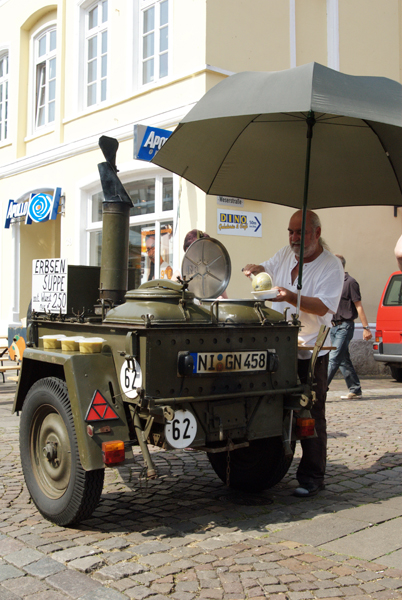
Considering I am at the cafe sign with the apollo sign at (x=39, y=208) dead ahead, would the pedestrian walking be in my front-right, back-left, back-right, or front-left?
back-left

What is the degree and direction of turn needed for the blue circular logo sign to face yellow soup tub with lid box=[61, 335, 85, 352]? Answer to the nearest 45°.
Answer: approximately 45° to its left

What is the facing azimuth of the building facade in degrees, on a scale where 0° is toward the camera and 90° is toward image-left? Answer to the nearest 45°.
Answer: approximately 45°

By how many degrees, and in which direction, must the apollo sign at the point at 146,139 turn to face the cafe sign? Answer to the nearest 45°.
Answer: approximately 45° to its left

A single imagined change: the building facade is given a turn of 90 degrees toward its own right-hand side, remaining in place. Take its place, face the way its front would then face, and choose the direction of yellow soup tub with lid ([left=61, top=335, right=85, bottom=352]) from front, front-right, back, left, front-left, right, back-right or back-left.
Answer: back-left

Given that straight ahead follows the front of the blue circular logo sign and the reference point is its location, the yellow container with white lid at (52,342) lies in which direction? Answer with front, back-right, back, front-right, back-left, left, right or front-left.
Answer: front-left

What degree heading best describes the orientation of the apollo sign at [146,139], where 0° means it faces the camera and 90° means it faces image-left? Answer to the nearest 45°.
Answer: approximately 315°

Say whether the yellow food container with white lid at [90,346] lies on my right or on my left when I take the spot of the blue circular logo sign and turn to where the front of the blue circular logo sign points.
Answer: on my left

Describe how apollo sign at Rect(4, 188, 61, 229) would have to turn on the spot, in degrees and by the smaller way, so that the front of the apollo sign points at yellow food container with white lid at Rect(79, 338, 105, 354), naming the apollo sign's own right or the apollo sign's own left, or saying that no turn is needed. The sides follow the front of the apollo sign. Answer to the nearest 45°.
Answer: approximately 45° to the apollo sign's own left

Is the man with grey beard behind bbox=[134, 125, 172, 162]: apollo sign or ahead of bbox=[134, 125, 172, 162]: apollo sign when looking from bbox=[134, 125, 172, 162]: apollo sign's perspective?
ahead
